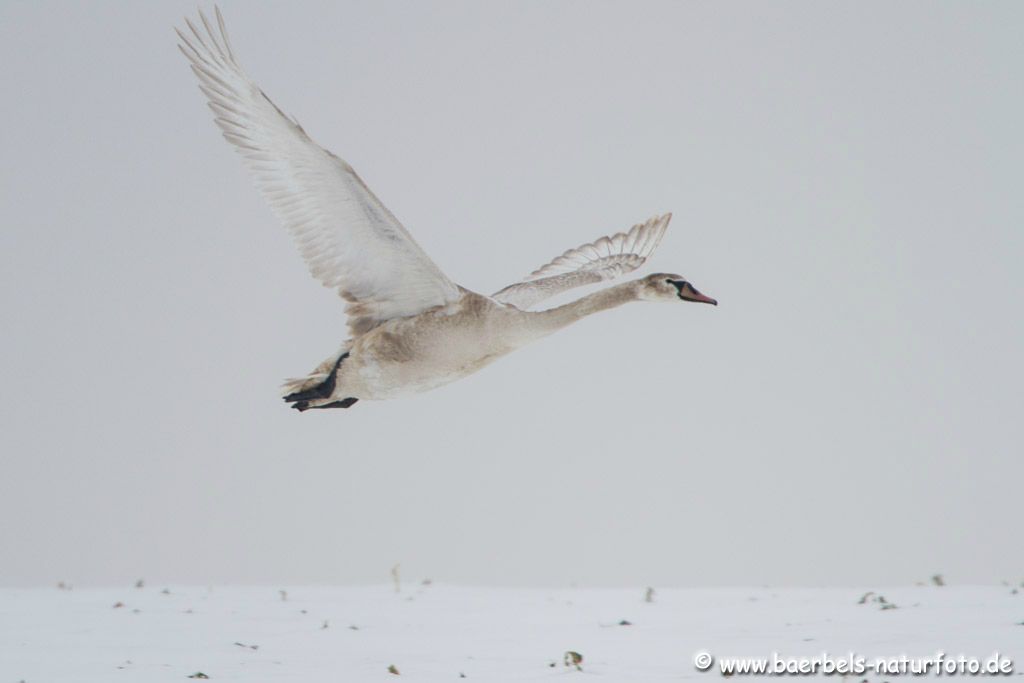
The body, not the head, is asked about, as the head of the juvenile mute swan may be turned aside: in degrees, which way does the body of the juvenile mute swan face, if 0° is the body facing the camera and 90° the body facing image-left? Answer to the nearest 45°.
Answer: approximately 270°
